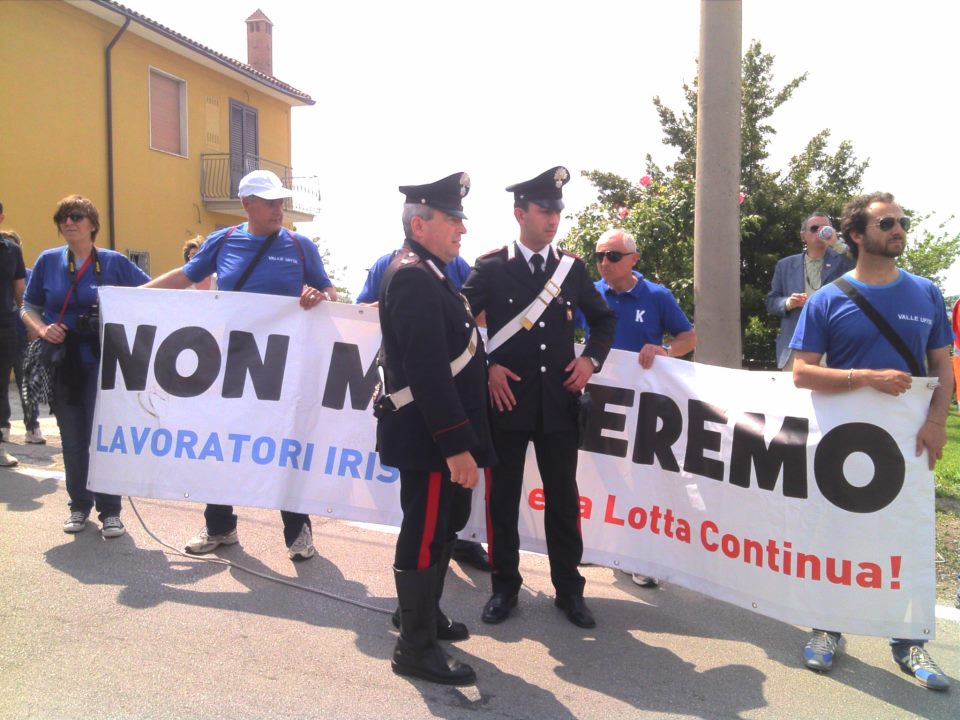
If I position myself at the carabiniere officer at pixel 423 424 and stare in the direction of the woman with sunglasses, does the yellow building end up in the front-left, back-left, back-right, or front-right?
front-right

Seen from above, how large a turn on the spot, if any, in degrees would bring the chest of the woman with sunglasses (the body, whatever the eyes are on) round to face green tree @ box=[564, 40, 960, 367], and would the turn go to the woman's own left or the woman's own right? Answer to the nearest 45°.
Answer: approximately 135° to the woman's own left

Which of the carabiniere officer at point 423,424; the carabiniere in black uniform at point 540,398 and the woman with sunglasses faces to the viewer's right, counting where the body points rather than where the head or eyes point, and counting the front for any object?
the carabiniere officer

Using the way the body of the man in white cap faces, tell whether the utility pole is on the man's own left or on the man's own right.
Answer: on the man's own left

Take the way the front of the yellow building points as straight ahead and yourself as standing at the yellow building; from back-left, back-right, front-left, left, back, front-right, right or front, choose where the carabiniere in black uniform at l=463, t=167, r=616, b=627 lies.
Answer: front-right

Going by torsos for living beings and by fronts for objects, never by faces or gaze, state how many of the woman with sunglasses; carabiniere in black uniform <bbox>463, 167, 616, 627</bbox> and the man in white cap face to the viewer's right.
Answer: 0

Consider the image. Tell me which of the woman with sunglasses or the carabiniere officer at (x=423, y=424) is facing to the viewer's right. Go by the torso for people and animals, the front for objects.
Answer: the carabiniere officer

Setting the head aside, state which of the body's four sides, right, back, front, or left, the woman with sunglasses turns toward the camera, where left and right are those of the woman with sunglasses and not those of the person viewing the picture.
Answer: front

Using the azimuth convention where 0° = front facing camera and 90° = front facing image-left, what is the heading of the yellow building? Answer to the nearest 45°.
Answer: approximately 315°

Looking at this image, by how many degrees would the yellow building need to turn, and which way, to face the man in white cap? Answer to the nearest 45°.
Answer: approximately 45° to its right

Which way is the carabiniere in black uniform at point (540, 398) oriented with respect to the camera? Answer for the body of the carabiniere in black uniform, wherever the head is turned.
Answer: toward the camera

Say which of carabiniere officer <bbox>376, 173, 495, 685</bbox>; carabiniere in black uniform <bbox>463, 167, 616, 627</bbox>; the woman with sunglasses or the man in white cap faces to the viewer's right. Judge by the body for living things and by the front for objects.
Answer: the carabiniere officer

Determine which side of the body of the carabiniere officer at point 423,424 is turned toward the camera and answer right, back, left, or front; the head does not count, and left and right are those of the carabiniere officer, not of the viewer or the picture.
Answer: right
